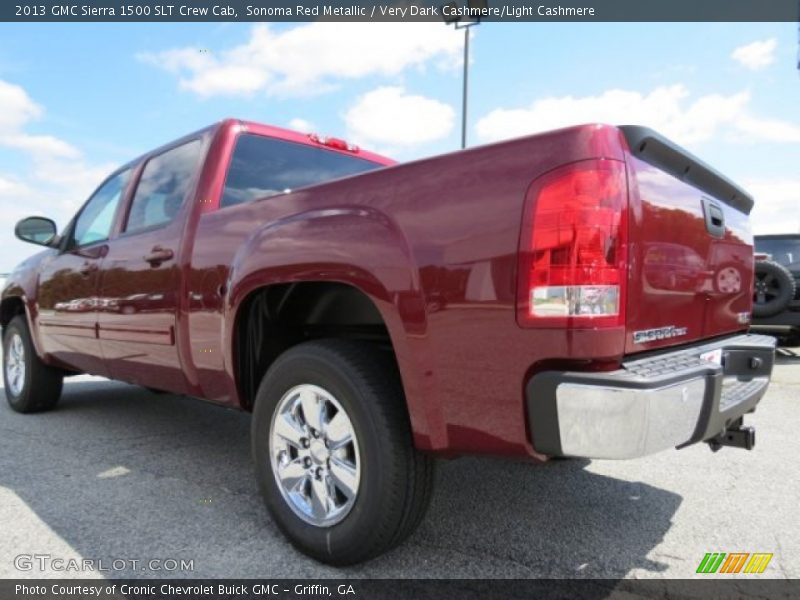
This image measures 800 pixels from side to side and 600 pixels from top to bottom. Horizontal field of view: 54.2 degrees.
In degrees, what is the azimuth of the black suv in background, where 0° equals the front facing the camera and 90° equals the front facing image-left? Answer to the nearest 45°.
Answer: approximately 180°

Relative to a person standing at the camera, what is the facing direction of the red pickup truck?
facing away from the viewer and to the left of the viewer

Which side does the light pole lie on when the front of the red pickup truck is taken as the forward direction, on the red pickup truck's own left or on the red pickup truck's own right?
on the red pickup truck's own right

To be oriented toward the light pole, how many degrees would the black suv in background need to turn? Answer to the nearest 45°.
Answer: approximately 90° to its left
